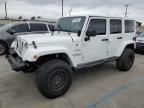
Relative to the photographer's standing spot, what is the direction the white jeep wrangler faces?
facing the viewer and to the left of the viewer
